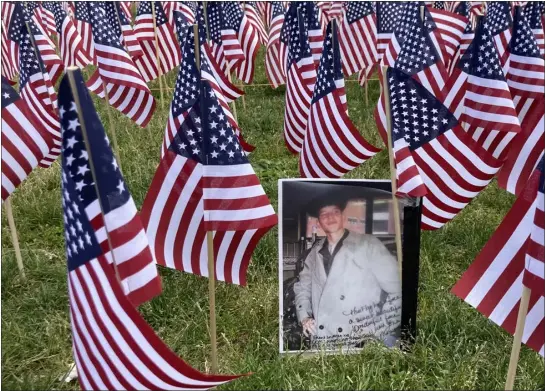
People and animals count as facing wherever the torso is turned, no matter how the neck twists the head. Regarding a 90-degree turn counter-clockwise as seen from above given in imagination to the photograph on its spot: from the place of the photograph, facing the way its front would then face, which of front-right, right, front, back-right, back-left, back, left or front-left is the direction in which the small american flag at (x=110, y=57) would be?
back-left

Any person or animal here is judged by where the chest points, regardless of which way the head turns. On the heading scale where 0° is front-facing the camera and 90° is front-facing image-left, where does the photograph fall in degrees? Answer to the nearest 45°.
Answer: approximately 0°

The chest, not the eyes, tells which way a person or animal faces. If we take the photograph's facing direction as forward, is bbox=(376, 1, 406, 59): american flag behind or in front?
behind

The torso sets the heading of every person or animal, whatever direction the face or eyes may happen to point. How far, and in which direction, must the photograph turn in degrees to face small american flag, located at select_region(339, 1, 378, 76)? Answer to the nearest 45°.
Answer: approximately 180°

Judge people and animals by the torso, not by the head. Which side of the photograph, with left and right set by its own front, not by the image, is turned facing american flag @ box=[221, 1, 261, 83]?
back

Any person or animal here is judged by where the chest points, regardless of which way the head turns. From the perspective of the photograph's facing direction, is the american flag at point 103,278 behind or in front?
in front

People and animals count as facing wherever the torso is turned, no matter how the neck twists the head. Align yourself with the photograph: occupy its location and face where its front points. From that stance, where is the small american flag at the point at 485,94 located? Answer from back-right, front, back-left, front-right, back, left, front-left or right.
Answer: back-left

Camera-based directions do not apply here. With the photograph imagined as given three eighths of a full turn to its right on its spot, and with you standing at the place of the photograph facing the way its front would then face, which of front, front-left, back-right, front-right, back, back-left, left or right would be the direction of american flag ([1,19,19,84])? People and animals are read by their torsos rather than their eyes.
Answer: front

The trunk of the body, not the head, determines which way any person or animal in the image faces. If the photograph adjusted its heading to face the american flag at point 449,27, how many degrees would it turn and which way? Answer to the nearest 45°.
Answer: approximately 180°

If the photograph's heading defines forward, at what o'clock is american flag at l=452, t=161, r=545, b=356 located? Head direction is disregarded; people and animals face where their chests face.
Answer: The american flag is roughly at 10 o'clock from the photograph.

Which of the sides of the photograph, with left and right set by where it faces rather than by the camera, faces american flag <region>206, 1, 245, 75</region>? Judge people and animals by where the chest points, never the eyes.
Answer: back

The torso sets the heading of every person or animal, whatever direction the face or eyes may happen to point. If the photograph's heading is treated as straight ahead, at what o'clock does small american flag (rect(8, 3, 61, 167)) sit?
The small american flag is roughly at 4 o'clock from the photograph.

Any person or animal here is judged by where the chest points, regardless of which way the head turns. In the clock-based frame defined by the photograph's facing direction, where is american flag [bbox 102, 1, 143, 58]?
The american flag is roughly at 5 o'clock from the photograph.
